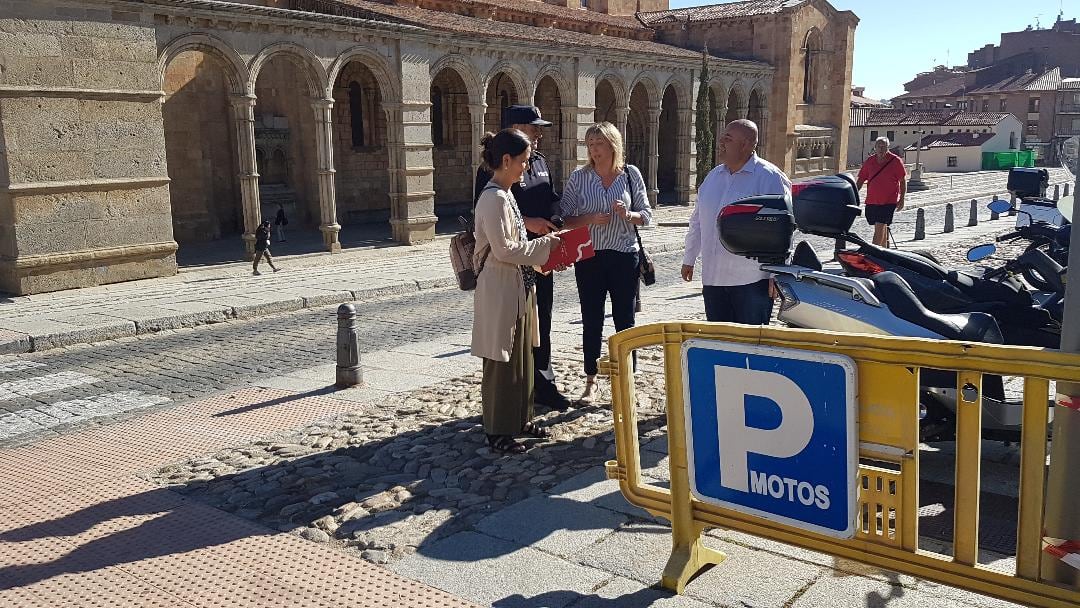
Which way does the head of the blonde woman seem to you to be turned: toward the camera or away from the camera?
toward the camera

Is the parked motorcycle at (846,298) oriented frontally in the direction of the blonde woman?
no

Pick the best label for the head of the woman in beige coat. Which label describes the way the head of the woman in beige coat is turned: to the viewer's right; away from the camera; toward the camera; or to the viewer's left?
to the viewer's right

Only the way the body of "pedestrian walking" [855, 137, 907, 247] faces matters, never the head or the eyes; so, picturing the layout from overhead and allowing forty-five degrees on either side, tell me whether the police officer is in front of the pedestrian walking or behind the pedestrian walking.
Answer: in front

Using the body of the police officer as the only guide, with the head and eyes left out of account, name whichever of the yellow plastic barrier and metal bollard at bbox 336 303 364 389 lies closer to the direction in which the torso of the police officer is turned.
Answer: the yellow plastic barrier

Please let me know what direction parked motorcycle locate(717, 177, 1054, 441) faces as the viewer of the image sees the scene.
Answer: facing to the right of the viewer

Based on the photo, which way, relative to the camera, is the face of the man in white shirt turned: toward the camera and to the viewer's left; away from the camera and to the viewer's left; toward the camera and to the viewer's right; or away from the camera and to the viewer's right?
toward the camera and to the viewer's left

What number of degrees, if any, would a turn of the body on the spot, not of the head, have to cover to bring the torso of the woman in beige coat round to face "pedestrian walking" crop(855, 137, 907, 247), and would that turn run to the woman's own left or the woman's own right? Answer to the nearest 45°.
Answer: approximately 45° to the woman's own left

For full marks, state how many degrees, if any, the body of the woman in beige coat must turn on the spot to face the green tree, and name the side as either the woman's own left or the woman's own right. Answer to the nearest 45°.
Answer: approximately 90° to the woman's own left

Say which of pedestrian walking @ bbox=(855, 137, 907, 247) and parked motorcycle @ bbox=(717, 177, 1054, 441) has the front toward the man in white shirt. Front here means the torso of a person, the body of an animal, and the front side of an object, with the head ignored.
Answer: the pedestrian walking

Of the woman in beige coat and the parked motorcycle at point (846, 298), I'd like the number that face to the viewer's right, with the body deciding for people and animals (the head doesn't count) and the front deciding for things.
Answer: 2

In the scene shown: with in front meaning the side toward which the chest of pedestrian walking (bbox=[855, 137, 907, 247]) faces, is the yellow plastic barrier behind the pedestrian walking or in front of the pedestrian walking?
in front

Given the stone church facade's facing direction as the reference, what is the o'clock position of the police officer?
The police officer is roughly at 1 o'clock from the stone church facade.

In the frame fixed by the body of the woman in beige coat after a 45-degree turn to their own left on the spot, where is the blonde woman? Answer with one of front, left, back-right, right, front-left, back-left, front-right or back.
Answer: front

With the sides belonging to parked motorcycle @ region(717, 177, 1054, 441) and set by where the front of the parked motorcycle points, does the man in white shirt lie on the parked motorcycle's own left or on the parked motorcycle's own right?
on the parked motorcycle's own left
